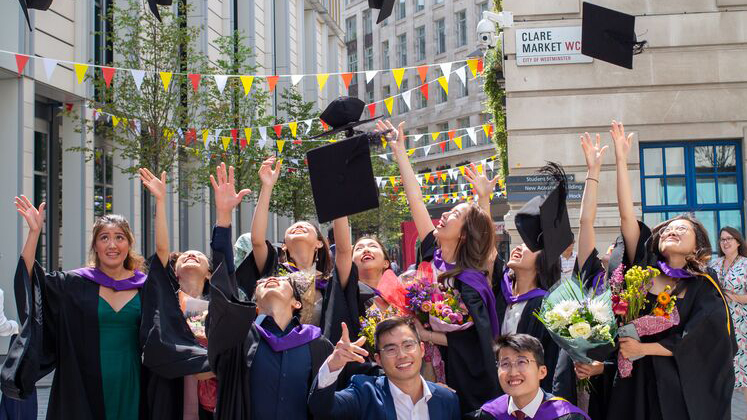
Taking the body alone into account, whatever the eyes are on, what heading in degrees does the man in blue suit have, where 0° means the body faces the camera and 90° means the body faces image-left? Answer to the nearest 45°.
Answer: approximately 0°

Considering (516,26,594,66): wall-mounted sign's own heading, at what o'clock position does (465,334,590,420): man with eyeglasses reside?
The man with eyeglasses is roughly at 12 o'clock from the wall-mounted sign.

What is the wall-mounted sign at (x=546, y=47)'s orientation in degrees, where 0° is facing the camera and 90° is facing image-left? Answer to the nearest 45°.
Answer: approximately 0°

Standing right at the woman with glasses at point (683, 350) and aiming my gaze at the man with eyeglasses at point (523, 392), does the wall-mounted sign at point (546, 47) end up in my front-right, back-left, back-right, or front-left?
back-right

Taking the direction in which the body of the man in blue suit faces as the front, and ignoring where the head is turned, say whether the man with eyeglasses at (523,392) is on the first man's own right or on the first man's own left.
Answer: on the first man's own left

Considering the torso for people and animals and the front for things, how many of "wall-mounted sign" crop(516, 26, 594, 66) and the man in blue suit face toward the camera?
2
